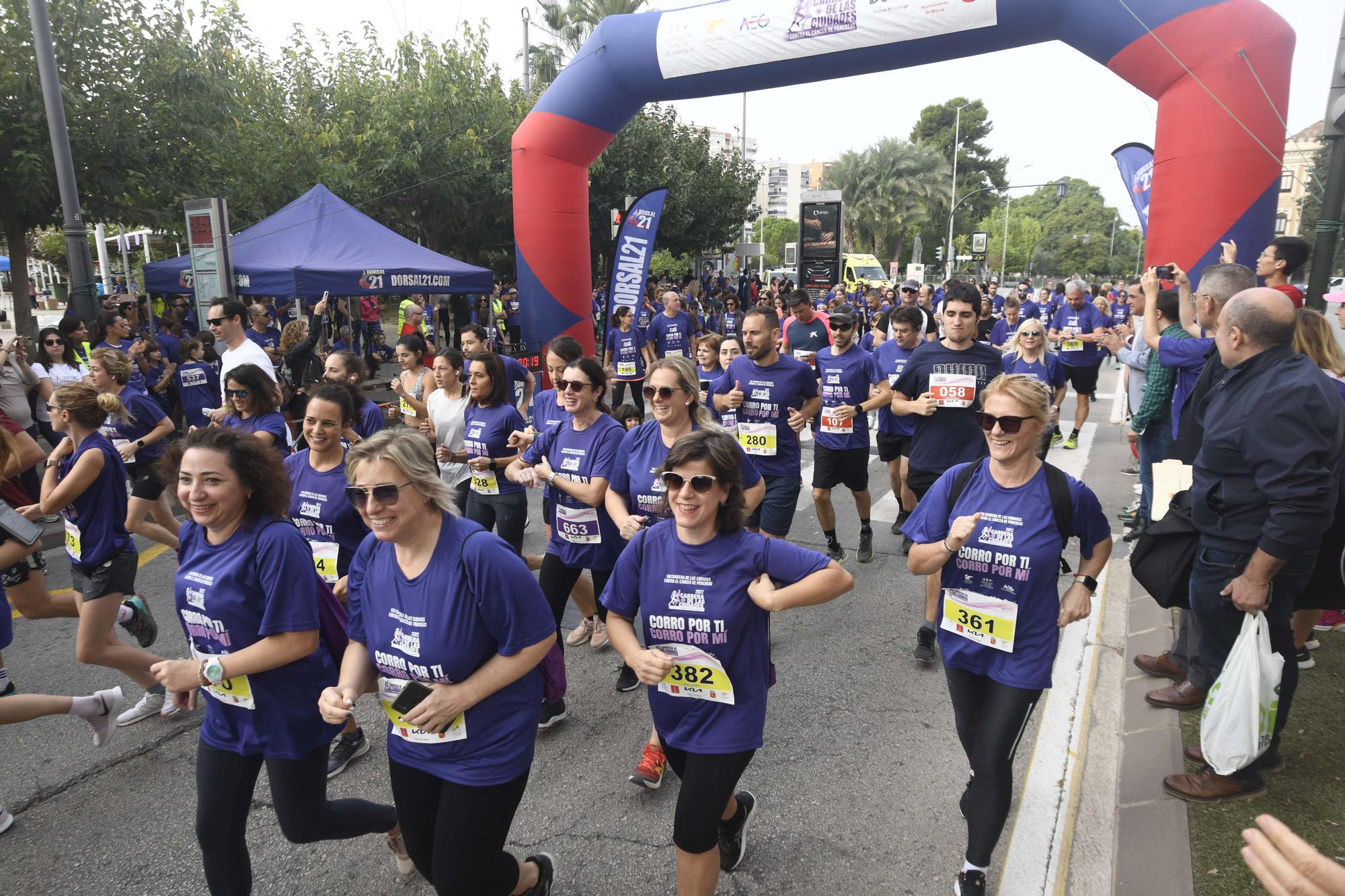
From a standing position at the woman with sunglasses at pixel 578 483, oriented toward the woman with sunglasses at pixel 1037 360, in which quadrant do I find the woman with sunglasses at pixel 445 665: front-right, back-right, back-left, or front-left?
back-right

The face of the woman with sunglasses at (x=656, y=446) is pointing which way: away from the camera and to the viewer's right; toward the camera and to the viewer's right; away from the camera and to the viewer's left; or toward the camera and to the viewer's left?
toward the camera and to the viewer's left

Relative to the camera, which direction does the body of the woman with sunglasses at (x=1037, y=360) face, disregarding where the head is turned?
toward the camera

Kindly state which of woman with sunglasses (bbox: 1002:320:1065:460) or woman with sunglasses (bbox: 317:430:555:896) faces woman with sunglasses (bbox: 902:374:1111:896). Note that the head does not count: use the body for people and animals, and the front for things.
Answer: woman with sunglasses (bbox: 1002:320:1065:460)

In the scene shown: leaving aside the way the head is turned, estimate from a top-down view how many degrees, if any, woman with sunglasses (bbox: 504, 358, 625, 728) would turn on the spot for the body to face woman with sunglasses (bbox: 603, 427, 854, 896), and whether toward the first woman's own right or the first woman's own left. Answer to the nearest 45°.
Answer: approximately 45° to the first woman's own left

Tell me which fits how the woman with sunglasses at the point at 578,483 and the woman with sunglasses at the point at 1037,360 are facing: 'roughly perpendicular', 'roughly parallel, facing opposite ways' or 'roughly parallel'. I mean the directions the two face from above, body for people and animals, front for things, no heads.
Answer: roughly parallel

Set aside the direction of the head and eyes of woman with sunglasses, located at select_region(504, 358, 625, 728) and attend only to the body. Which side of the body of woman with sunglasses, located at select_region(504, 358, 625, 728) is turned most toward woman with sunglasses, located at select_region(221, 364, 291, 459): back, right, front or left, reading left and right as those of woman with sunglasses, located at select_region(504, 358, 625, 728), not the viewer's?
right

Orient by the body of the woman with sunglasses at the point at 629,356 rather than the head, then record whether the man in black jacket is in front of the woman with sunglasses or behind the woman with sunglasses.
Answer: in front

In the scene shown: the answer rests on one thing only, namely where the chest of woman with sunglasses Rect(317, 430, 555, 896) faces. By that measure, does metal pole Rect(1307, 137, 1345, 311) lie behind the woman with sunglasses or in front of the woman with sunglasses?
behind

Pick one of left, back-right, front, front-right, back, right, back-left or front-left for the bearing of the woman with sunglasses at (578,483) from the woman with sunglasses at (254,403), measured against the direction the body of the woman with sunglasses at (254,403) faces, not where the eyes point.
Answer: left

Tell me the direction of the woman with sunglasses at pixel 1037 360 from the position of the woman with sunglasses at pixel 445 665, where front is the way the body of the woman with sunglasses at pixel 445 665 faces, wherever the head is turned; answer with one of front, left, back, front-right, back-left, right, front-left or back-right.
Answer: back

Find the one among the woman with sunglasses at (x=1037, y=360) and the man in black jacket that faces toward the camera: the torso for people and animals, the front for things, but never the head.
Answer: the woman with sunglasses

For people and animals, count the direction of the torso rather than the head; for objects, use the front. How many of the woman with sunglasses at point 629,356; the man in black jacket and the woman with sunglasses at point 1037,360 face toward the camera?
2

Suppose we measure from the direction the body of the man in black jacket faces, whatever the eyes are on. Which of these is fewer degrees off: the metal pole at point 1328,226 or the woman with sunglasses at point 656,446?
the woman with sunglasses

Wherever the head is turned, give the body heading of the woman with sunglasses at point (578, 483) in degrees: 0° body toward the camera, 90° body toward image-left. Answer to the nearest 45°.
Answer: approximately 45°

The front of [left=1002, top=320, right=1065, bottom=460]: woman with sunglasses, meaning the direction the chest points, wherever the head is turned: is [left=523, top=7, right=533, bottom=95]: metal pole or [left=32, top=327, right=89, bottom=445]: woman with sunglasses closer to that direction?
the woman with sunglasses

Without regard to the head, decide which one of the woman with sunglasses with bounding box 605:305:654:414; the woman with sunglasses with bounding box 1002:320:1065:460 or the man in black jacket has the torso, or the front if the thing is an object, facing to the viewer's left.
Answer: the man in black jacket
